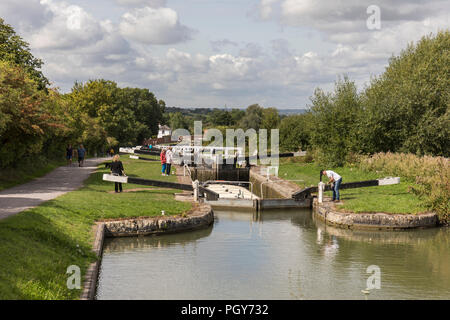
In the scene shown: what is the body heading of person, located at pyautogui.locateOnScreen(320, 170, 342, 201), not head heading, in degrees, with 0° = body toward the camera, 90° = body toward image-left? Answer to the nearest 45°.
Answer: approximately 90°

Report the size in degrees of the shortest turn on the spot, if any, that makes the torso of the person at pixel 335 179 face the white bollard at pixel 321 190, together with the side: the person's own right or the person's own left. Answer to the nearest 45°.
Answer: approximately 45° to the person's own right

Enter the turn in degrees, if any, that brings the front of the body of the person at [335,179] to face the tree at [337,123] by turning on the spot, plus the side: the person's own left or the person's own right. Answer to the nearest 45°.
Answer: approximately 90° to the person's own right

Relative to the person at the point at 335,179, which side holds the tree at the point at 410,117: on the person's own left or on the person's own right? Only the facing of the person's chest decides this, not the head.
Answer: on the person's own right

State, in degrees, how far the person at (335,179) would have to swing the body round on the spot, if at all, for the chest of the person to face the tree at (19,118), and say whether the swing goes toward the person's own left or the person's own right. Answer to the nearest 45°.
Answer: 0° — they already face it

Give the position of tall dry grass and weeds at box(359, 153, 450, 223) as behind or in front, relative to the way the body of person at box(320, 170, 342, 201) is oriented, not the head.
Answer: behind

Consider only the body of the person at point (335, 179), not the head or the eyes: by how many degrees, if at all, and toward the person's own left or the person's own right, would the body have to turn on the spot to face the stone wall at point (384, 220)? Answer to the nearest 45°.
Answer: approximately 135° to the person's own left

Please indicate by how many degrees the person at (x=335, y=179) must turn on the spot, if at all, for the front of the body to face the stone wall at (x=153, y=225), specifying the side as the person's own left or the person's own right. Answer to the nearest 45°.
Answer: approximately 45° to the person's own left
